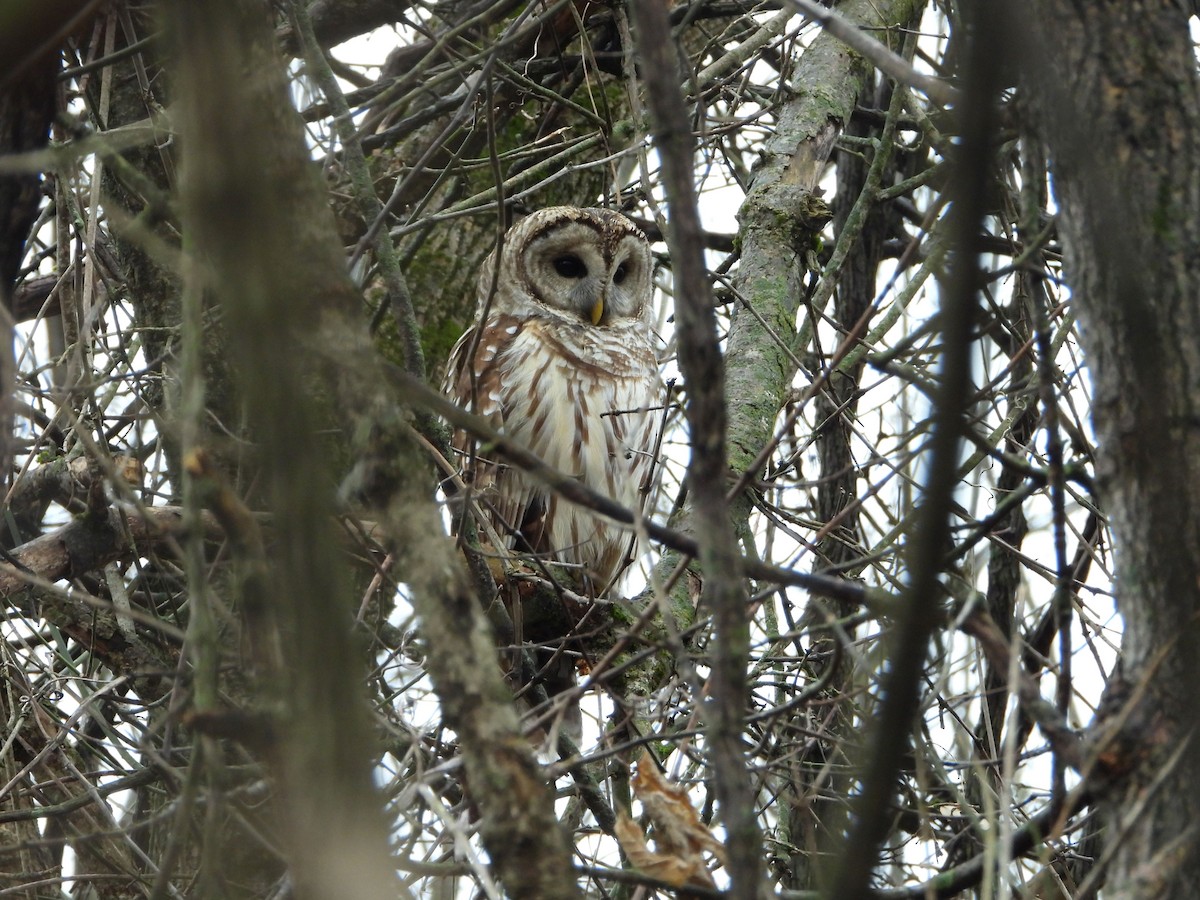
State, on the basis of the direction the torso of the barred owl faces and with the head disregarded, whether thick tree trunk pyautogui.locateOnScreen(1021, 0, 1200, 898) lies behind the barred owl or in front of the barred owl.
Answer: in front

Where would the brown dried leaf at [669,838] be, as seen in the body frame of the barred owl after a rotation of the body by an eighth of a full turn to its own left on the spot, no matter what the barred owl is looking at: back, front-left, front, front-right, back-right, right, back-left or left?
right

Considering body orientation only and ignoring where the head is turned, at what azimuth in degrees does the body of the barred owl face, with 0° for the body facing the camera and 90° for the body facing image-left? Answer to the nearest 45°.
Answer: approximately 315°

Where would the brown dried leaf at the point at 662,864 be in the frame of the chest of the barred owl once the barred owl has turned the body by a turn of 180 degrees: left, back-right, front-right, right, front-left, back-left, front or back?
back-left
